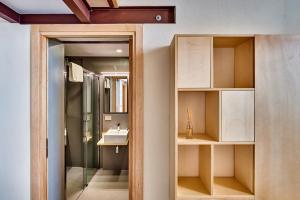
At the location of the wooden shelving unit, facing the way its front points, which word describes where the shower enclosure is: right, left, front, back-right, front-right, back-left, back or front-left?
back-right

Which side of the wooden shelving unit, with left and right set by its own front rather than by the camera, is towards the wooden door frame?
right

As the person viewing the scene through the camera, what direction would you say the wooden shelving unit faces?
facing the viewer

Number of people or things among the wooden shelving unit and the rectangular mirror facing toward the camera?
2

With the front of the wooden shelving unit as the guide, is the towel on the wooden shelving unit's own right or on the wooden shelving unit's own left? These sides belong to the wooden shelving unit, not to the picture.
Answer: on the wooden shelving unit's own right

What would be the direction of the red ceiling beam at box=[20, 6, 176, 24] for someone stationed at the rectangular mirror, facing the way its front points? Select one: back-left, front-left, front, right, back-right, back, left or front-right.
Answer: front

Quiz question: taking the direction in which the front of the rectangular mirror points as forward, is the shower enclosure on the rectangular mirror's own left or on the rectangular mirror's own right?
on the rectangular mirror's own right

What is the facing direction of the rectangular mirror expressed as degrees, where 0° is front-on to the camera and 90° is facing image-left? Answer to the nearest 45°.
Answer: approximately 0°

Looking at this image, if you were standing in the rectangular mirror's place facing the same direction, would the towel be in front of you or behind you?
in front

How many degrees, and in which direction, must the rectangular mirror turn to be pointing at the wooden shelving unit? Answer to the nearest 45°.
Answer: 0° — it already faces it

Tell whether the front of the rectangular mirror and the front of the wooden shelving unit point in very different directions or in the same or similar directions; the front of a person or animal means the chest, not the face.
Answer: same or similar directions
